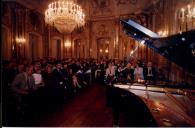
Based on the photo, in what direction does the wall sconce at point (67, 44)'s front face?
toward the camera

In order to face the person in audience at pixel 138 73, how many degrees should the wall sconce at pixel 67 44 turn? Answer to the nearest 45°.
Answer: approximately 45° to its left

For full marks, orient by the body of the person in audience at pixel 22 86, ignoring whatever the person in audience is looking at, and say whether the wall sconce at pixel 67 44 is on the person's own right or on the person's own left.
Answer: on the person's own left

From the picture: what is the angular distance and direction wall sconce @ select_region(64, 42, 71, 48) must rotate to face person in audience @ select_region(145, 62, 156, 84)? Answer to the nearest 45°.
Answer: approximately 45° to its left

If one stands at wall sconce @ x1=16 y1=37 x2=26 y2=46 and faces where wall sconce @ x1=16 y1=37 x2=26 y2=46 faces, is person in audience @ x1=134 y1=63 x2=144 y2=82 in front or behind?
in front

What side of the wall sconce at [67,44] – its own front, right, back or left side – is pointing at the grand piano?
front

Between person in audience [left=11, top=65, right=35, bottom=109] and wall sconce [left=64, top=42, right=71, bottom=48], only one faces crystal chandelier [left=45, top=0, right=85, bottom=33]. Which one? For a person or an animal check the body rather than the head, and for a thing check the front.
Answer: the wall sconce

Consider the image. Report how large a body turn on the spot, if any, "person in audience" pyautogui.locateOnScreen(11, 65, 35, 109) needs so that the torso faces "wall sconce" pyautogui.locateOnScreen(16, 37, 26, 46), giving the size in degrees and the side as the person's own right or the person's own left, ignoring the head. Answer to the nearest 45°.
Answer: approximately 135° to the person's own left

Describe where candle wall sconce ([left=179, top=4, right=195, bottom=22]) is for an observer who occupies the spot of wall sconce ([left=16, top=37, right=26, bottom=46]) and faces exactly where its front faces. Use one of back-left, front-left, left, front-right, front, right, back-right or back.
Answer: front

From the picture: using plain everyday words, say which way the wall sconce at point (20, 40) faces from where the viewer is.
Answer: facing the viewer and to the right of the viewer

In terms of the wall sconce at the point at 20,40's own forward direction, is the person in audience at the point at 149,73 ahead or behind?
ahead

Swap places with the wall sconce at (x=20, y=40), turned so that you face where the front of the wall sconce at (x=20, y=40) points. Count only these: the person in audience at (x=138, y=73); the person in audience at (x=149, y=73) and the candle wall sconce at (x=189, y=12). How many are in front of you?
3

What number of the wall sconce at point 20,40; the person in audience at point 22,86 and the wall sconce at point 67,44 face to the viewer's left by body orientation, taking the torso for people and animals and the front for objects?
0

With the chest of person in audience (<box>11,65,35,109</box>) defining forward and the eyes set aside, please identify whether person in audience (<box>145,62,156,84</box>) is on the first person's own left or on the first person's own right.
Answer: on the first person's own left

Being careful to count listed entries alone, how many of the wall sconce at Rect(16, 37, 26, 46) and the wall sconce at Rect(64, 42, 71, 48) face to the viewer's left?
0

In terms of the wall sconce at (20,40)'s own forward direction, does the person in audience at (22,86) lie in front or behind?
in front
